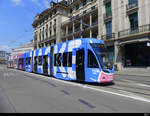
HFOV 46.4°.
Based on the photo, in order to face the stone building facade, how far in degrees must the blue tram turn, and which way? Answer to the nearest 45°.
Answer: approximately 90° to its left

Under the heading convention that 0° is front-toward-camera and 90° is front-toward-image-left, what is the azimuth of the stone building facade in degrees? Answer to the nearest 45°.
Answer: approximately 45°

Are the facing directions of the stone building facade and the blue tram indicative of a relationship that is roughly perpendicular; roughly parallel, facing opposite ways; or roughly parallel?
roughly perpendicular

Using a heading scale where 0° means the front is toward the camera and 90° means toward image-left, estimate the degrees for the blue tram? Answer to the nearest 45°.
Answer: approximately 315°
